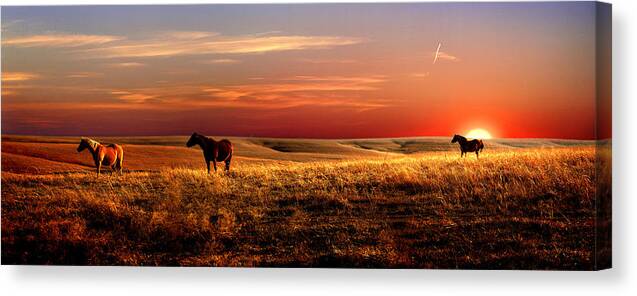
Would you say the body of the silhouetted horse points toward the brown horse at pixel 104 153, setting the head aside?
yes

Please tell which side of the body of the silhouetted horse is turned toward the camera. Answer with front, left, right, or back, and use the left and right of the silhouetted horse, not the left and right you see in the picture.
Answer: left

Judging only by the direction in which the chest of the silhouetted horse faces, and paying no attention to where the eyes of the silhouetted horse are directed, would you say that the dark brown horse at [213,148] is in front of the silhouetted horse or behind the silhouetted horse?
in front
